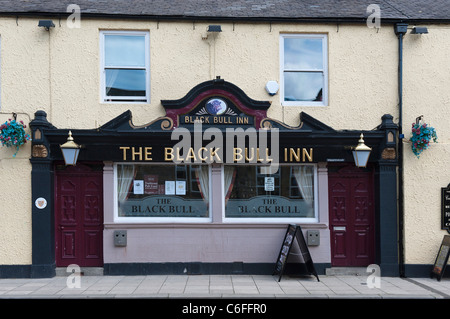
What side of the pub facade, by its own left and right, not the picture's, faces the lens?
front

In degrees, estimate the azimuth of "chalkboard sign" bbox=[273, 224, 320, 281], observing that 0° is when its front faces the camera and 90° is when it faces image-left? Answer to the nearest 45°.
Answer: approximately 90°

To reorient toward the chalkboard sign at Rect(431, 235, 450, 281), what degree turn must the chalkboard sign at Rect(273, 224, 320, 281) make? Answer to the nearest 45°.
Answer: approximately 180°

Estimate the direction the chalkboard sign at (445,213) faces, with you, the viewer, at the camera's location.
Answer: facing the viewer

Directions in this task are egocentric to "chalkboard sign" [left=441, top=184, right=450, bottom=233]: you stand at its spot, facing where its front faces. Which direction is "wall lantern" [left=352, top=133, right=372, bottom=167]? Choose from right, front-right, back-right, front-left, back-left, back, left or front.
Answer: front-right

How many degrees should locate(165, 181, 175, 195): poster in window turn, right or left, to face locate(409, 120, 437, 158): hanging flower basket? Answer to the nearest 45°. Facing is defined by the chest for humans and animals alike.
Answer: approximately 90° to its left
